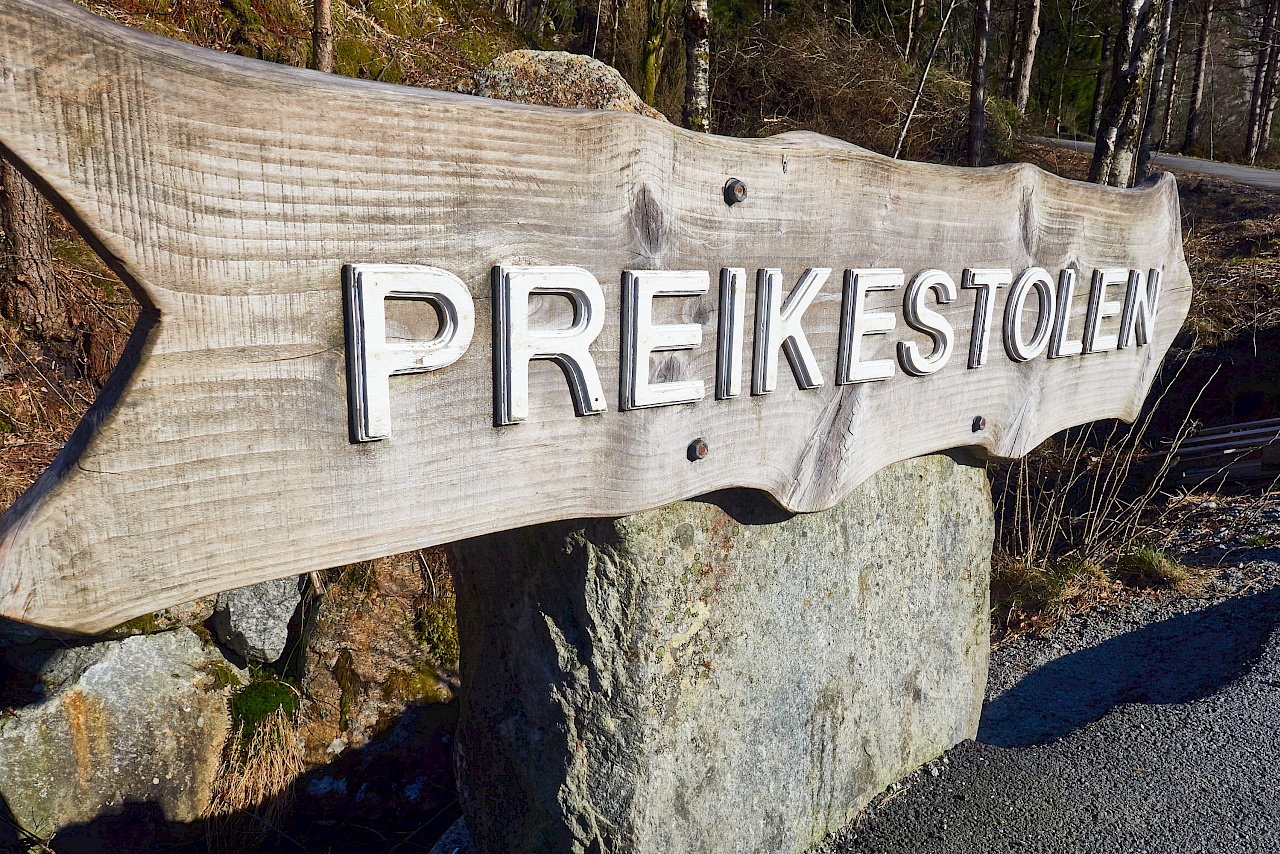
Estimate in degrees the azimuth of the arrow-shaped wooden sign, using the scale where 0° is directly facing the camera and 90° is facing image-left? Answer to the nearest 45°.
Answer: approximately 315°

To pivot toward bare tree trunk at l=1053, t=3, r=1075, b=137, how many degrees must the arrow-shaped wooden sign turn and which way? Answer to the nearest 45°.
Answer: approximately 90° to its left

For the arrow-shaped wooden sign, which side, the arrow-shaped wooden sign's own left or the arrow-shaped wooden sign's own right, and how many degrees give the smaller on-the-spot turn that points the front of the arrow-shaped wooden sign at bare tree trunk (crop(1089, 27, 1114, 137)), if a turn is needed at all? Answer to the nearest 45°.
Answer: approximately 90° to the arrow-shaped wooden sign's own left

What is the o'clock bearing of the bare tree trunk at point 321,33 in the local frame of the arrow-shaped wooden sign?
The bare tree trunk is roughly at 7 o'clock from the arrow-shaped wooden sign.

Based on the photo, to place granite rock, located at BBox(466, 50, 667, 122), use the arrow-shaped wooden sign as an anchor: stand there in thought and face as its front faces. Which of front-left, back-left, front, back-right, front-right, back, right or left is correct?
back-left

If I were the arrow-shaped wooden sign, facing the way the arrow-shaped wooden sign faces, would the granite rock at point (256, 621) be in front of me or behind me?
behind
